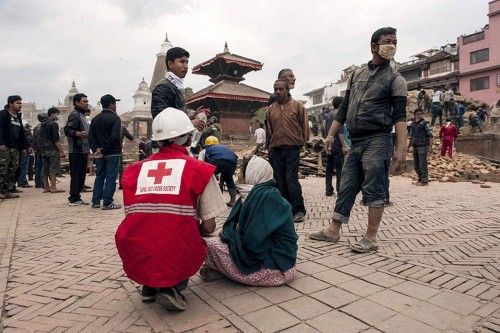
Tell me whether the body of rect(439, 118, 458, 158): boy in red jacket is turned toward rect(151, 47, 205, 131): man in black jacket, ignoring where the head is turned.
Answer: no

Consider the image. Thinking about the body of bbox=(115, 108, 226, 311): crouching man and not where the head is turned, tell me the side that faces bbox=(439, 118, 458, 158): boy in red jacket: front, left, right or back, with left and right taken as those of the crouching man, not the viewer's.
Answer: front

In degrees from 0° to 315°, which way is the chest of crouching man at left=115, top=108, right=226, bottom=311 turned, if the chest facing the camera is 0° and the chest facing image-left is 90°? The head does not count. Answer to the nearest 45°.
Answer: approximately 225°

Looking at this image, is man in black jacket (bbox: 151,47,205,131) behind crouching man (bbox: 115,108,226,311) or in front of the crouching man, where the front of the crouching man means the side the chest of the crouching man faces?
in front

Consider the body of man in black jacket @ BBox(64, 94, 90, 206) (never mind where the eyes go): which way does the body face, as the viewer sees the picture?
to the viewer's right

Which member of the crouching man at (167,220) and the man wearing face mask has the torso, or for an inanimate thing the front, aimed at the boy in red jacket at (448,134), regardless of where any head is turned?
the crouching man

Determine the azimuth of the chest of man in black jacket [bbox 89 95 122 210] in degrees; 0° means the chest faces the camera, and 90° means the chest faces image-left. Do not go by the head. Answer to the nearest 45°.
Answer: approximately 225°

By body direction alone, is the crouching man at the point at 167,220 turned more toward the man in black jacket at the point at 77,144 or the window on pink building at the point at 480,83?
the window on pink building

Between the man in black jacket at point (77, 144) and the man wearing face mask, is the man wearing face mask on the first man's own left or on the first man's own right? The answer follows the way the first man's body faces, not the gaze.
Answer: on the first man's own right

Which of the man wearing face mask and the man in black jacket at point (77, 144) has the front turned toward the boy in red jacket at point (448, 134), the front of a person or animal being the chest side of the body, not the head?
the man in black jacket

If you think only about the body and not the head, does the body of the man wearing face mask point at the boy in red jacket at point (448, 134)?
no

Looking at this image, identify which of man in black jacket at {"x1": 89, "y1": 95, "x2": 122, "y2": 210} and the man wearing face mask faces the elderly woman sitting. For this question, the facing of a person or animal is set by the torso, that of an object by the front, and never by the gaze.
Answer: the man wearing face mask

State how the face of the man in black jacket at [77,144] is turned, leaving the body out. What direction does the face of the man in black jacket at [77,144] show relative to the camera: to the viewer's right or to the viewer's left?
to the viewer's right
